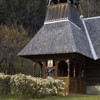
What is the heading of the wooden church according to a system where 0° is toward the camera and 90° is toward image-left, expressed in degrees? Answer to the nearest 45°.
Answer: approximately 45°
